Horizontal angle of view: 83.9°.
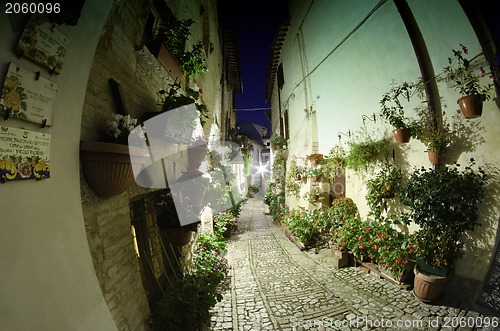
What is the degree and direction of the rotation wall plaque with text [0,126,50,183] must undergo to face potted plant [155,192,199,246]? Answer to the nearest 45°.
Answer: approximately 90° to its left

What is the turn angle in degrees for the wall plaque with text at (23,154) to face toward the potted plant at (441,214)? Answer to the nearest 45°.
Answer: approximately 45° to its left

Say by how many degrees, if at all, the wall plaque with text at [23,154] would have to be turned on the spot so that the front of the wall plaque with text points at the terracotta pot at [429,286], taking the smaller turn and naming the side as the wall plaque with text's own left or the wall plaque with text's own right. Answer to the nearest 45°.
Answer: approximately 45° to the wall plaque with text's own left

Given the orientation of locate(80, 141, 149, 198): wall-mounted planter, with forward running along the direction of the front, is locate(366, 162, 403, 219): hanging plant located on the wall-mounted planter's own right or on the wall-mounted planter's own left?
on the wall-mounted planter's own left

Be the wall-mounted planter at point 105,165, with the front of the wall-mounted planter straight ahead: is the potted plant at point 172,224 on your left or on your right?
on your left

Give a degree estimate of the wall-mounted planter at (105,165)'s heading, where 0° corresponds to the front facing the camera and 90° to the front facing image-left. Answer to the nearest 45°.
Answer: approximately 315°

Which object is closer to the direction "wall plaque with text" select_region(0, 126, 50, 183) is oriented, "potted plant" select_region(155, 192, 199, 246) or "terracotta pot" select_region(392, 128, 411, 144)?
the terracotta pot

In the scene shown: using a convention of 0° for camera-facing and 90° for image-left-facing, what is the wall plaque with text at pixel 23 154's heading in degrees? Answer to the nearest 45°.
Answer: approximately 315°
